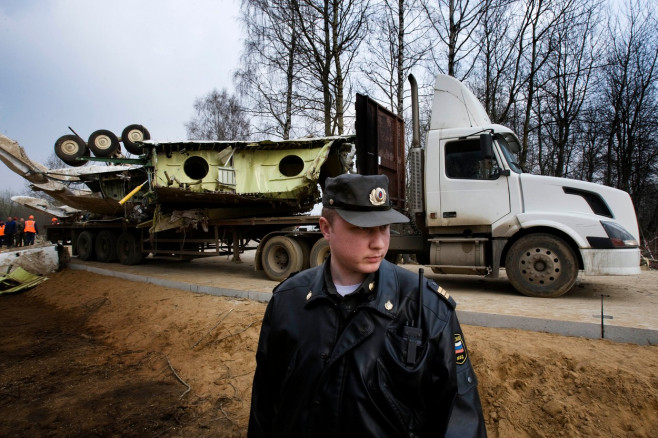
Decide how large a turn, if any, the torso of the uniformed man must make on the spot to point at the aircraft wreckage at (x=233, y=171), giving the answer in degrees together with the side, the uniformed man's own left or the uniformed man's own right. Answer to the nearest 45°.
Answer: approximately 135° to the uniformed man's own right

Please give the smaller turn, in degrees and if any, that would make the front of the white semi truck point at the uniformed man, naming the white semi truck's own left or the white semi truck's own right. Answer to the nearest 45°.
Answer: approximately 45° to the white semi truck's own right

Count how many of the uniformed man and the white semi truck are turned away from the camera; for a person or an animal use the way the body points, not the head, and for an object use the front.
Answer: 0

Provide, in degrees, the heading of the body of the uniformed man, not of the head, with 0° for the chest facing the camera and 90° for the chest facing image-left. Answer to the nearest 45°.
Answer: approximately 0°

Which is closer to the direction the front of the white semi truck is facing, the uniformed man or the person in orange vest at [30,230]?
the uniformed man

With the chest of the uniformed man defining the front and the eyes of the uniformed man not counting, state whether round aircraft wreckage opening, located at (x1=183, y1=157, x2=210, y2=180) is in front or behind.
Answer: behind

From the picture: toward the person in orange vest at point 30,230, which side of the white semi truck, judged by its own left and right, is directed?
back

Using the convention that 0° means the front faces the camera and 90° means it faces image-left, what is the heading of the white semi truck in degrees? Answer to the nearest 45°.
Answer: approximately 315°

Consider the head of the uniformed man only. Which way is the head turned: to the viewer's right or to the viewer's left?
to the viewer's right
